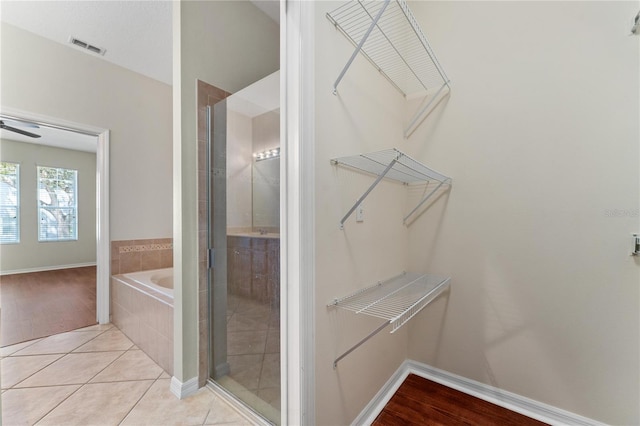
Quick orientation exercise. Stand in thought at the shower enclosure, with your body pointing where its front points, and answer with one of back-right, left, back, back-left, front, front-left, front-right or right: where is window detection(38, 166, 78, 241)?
right

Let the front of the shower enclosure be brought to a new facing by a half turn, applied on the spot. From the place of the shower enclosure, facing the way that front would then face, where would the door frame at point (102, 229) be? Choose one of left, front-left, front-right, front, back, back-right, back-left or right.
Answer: left

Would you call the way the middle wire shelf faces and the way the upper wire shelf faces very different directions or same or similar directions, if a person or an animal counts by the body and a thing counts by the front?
same or similar directions

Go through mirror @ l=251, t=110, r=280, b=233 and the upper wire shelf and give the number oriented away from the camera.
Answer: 0

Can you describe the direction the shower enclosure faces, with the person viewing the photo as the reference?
facing the viewer and to the left of the viewer
